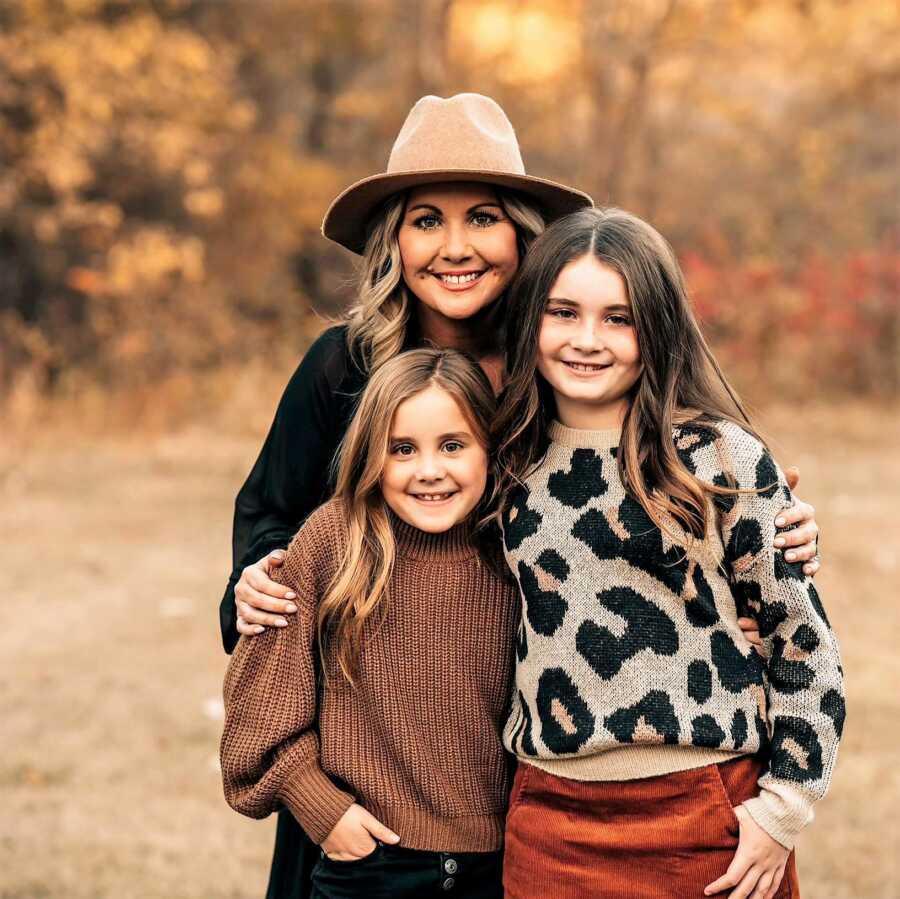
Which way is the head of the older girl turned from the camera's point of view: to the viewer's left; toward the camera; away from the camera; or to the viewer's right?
toward the camera

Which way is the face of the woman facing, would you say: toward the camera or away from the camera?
toward the camera

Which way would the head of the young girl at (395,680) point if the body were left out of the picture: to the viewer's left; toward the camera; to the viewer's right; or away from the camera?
toward the camera

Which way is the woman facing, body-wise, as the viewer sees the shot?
toward the camera
